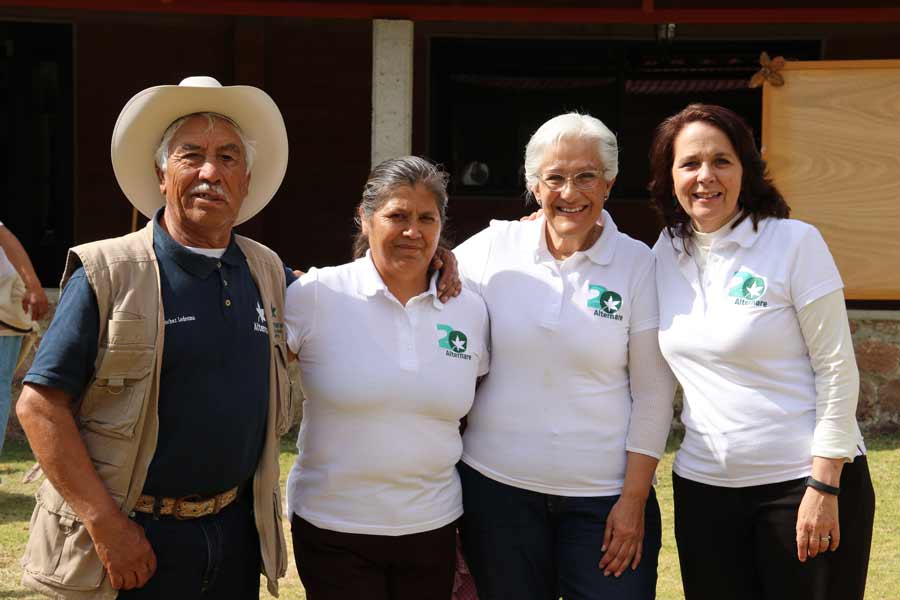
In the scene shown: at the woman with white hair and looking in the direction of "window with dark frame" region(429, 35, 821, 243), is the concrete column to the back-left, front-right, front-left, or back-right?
front-left

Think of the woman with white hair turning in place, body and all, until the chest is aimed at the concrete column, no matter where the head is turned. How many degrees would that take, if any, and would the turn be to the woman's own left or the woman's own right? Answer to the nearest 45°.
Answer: approximately 180°

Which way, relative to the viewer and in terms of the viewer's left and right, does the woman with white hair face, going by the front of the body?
facing the viewer

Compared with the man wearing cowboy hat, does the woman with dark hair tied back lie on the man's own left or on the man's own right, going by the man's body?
on the man's own left

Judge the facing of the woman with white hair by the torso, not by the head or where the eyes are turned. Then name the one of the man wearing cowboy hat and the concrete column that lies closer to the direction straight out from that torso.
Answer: the man wearing cowboy hat

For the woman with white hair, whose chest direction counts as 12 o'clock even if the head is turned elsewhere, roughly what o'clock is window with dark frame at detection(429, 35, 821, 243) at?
The window with dark frame is roughly at 6 o'clock from the woman with white hair.

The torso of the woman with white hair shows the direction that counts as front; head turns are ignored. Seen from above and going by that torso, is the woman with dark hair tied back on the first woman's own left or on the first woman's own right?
on the first woman's own right

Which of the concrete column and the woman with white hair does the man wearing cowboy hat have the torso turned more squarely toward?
the woman with white hair

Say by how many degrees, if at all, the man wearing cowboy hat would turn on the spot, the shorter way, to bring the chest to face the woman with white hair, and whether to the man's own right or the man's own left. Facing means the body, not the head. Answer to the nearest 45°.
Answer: approximately 45° to the man's own left

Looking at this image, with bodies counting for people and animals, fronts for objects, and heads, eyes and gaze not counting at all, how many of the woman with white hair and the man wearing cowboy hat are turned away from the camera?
0
